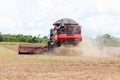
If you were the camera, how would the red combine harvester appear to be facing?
facing the viewer and to the left of the viewer
